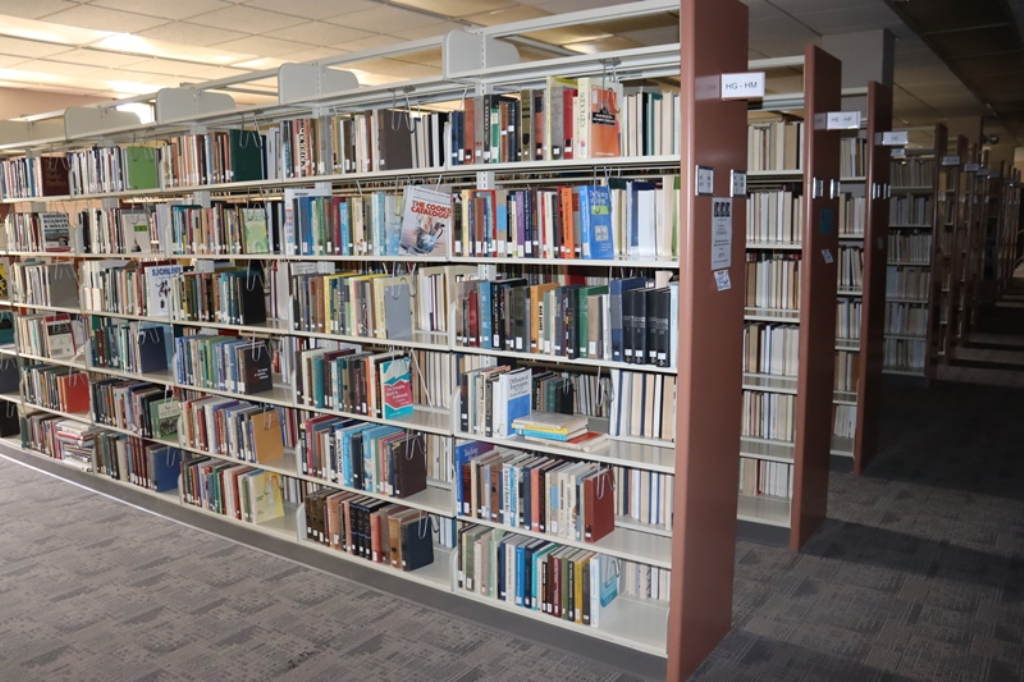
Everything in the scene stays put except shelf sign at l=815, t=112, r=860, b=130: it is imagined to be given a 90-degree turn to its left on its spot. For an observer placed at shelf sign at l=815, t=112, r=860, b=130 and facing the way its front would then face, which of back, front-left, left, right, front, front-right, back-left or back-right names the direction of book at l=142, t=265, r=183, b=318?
back

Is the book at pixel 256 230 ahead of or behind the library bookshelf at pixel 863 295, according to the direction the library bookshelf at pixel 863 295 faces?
ahead

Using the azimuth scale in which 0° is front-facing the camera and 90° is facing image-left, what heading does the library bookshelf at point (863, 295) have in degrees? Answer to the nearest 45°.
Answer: approximately 45°

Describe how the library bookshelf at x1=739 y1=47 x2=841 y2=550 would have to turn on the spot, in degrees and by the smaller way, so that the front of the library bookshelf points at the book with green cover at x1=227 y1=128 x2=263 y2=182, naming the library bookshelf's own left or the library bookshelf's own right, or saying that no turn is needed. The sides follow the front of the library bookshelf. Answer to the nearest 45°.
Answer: approximately 45° to the library bookshelf's own right

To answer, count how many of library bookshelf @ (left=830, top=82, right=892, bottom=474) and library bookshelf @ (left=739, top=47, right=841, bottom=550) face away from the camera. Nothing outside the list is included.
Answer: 0

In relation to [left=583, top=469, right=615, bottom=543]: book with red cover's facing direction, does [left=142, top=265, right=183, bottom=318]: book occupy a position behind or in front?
behind

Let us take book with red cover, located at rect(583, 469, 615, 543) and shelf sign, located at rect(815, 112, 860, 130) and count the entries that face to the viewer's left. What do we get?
0

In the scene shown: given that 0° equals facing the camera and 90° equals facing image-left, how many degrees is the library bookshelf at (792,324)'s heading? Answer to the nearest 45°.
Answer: approximately 45°

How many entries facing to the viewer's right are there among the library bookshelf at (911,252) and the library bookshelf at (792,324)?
0

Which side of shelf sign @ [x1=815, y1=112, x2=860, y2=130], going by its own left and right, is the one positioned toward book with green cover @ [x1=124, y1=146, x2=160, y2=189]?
right

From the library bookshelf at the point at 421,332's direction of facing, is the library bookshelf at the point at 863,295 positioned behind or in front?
behind

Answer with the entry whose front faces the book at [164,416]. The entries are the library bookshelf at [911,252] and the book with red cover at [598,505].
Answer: the library bookshelf

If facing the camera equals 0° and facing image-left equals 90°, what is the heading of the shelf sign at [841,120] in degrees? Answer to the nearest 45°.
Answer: approximately 0°

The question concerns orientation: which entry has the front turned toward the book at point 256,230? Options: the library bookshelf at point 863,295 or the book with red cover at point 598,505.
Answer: the library bookshelf
